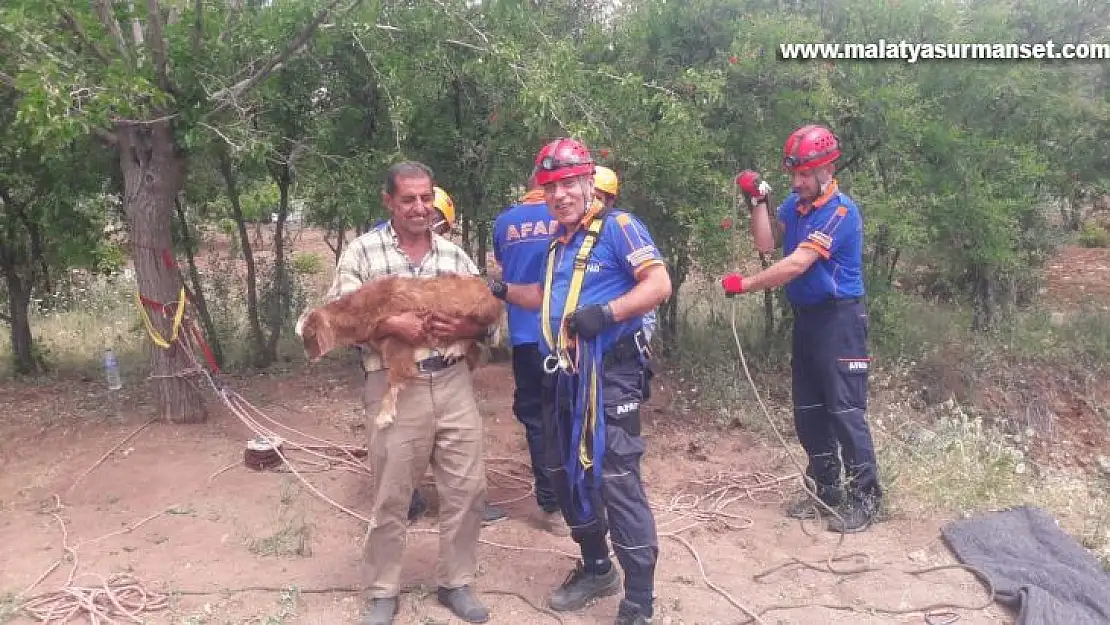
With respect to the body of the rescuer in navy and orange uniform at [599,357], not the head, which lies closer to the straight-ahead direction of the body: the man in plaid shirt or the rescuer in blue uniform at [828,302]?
the man in plaid shirt

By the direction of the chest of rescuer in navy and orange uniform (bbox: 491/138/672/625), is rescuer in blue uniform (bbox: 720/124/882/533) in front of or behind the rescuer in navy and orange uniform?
behind

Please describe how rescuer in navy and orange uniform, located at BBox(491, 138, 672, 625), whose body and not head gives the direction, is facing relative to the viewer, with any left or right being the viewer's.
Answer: facing the viewer and to the left of the viewer

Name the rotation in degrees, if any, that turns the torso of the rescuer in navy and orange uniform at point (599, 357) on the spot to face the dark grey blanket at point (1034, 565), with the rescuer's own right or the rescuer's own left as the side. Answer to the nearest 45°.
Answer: approximately 135° to the rescuer's own left

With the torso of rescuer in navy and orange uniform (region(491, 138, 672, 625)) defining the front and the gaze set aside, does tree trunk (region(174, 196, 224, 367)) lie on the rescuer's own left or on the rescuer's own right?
on the rescuer's own right

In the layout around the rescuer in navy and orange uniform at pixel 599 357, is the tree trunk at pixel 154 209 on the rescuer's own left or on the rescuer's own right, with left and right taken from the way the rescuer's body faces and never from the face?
on the rescuer's own right

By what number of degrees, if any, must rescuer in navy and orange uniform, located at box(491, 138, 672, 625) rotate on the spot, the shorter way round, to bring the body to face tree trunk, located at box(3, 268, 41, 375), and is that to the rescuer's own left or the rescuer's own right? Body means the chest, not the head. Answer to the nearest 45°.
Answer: approximately 90° to the rescuer's own right

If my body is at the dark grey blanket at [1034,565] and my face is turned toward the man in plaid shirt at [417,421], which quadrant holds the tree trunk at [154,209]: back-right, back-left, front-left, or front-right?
front-right

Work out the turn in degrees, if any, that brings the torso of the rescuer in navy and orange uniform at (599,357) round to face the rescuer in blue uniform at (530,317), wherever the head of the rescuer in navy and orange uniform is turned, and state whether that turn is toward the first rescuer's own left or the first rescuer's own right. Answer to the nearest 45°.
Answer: approximately 135° to the first rescuer's own right

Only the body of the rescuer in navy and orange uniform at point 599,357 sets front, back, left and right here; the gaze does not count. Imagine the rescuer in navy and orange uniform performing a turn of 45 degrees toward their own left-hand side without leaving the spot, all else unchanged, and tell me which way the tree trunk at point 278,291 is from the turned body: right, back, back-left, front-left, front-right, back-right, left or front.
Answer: back-right

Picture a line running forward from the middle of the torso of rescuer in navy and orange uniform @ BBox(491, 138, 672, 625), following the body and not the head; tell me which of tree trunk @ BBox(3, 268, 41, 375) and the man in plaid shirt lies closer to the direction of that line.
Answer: the man in plaid shirt

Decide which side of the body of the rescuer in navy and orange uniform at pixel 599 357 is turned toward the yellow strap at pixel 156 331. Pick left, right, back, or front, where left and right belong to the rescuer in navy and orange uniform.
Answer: right
